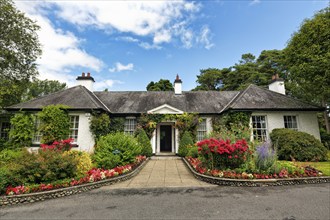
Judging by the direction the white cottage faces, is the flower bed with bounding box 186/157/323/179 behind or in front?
in front

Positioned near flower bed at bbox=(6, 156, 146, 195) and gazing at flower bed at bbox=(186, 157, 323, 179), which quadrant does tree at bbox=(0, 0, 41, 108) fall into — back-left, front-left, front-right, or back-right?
back-left

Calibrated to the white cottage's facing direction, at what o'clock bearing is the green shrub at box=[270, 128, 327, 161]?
The green shrub is roughly at 10 o'clock from the white cottage.

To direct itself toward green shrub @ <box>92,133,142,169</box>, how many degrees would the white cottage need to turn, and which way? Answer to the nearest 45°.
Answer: approximately 45° to its right

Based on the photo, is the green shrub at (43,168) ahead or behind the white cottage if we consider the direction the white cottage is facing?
ahead

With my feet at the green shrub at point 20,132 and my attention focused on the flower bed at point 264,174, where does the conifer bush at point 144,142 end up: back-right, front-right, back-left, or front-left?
front-left

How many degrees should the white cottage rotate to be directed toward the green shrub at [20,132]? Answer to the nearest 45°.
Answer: approximately 90° to its right

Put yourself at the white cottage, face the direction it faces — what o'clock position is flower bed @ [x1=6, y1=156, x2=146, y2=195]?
The flower bed is roughly at 1 o'clock from the white cottage.

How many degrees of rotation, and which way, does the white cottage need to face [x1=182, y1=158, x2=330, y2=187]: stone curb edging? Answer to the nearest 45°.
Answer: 0° — it already faces it

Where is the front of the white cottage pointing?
toward the camera

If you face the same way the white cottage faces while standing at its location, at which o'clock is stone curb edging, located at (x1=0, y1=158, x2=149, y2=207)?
The stone curb edging is roughly at 1 o'clock from the white cottage.
